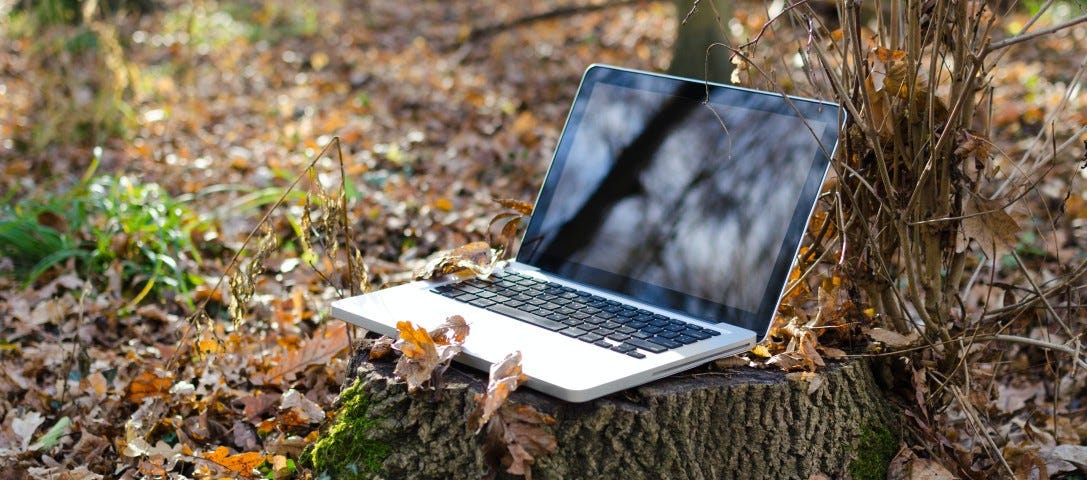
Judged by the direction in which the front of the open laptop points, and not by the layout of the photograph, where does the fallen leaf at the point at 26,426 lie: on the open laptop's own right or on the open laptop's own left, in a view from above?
on the open laptop's own right

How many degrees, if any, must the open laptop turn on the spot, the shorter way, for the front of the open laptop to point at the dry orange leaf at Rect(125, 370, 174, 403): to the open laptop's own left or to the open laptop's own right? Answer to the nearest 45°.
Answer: approximately 45° to the open laptop's own right

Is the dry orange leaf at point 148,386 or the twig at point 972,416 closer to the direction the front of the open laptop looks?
the dry orange leaf

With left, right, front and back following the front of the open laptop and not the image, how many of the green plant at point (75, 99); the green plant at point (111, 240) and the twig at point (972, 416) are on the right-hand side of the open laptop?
2

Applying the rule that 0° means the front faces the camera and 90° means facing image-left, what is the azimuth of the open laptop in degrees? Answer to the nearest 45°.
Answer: approximately 45°

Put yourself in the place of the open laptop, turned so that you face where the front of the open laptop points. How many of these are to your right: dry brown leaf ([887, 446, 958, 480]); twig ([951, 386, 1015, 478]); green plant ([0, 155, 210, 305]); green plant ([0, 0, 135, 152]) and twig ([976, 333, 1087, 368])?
2

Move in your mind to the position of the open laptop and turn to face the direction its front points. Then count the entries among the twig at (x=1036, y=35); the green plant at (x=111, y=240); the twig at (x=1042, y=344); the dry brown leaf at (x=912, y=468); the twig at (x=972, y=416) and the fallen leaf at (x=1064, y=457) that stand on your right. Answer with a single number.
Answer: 1

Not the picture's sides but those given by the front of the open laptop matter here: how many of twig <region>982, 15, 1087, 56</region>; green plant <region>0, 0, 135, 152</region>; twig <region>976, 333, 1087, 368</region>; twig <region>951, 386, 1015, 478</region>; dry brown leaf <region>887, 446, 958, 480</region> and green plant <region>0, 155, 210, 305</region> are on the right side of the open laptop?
2

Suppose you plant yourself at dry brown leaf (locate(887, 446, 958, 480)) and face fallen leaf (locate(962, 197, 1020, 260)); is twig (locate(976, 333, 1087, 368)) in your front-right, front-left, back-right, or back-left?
front-right

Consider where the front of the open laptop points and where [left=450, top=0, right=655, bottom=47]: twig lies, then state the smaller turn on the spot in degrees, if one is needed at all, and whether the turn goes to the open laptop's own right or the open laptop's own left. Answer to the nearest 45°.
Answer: approximately 135° to the open laptop's own right

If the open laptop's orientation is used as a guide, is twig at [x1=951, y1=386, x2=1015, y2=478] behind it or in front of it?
behind

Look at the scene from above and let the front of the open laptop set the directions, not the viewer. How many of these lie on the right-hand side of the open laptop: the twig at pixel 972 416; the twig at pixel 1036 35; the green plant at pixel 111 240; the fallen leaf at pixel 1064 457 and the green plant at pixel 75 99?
2

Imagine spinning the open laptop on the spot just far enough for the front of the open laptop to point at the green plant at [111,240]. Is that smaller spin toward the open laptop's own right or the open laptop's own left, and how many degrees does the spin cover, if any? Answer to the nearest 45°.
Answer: approximately 90° to the open laptop's own right

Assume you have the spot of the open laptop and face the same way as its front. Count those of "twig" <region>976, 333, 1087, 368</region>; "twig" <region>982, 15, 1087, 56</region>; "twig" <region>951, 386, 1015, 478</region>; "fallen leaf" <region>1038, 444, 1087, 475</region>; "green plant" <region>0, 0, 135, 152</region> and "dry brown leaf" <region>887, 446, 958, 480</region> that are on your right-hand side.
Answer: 1

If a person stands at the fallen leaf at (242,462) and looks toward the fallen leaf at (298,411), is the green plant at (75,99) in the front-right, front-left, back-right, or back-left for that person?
front-left

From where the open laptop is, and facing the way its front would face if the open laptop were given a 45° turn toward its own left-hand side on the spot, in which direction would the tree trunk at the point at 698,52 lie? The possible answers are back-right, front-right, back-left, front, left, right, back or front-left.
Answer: back

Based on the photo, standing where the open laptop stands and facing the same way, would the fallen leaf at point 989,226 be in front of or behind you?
behind
